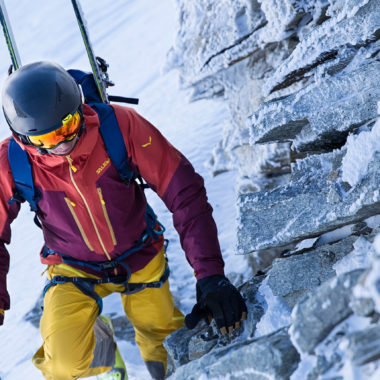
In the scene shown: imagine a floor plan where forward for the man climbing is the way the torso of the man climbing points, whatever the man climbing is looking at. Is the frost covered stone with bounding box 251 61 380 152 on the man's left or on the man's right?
on the man's left

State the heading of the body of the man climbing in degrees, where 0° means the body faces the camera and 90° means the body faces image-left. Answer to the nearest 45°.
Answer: approximately 0°

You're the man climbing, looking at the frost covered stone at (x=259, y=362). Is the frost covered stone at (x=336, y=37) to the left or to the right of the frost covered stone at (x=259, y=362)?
left

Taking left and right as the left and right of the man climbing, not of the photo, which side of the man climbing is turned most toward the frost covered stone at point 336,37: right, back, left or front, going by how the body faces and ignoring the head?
left

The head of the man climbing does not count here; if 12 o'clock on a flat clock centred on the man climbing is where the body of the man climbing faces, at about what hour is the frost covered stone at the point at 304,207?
The frost covered stone is roughly at 10 o'clock from the man climbing.
